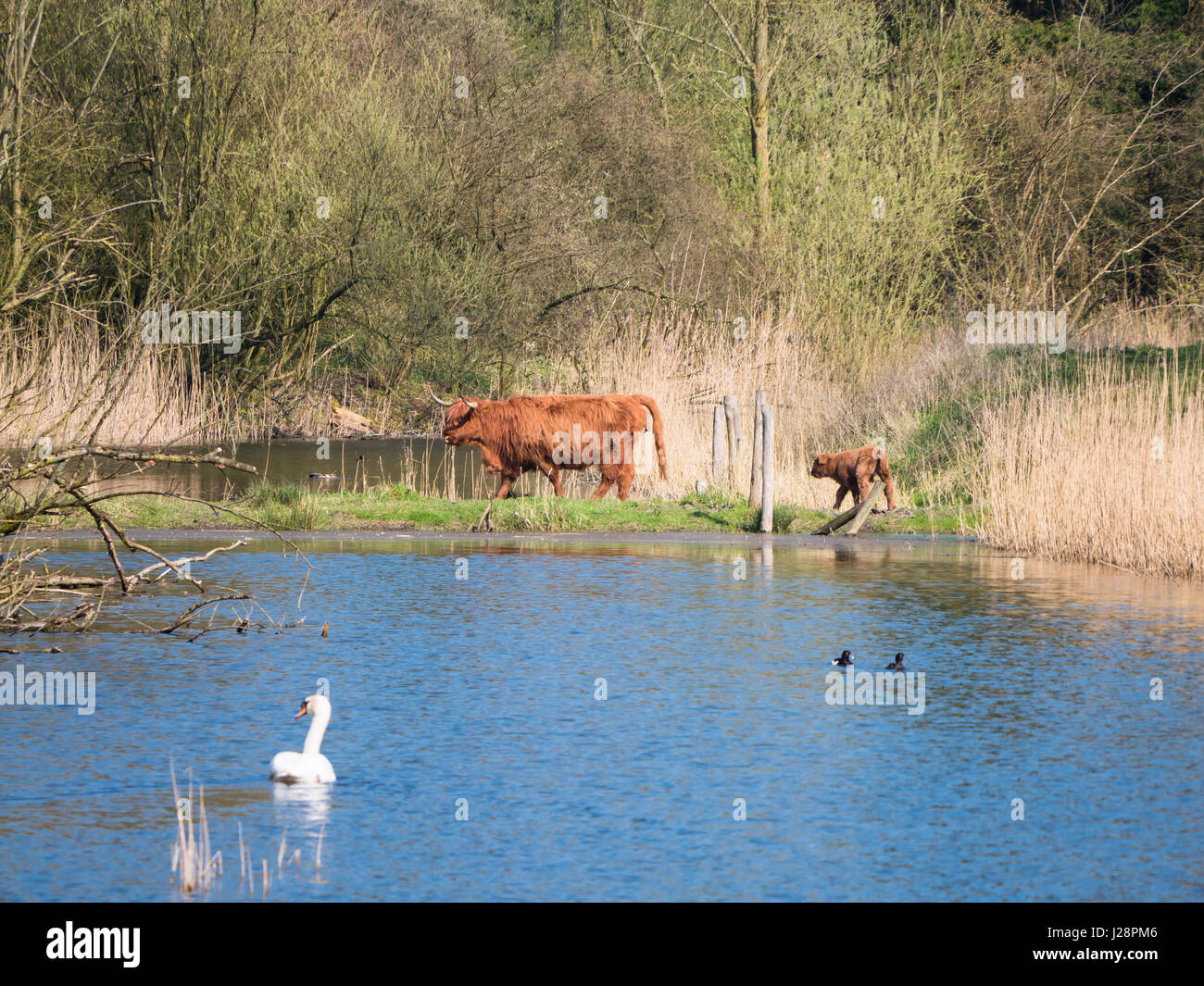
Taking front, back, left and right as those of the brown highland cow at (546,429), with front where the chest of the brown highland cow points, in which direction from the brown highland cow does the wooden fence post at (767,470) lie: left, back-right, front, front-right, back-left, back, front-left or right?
back-left

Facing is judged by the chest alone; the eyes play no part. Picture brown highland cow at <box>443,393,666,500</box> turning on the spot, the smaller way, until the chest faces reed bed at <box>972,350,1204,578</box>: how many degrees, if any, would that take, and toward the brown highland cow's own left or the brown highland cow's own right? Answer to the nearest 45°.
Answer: approximately 135° to the brown highland cow's own left

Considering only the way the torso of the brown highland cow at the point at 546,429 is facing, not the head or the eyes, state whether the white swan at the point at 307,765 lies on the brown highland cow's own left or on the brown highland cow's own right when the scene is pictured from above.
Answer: on the brown highland cow's own left

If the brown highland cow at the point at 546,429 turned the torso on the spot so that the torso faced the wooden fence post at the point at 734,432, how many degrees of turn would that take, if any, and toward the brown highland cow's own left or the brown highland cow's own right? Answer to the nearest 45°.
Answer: approximately 180°

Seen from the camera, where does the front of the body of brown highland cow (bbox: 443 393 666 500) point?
to the viewer's left

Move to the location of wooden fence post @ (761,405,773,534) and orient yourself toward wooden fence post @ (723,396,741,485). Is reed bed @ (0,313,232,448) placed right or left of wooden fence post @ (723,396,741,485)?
left

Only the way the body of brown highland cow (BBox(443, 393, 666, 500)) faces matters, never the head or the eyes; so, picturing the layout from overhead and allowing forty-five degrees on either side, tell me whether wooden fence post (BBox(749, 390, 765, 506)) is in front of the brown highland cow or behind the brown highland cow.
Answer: behind

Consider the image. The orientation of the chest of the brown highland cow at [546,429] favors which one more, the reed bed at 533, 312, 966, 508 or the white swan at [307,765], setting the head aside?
the white swan

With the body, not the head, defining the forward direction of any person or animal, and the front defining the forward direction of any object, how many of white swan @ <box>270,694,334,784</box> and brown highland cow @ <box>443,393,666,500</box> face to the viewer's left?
1
